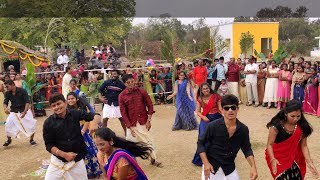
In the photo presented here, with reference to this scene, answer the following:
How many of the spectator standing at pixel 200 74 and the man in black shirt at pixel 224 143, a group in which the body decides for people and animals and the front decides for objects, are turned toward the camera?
2

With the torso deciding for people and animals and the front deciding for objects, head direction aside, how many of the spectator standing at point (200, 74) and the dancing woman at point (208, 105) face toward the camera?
2

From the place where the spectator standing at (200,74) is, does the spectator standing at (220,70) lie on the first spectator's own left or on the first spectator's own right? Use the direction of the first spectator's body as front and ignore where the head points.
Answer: on the first spectator's own left

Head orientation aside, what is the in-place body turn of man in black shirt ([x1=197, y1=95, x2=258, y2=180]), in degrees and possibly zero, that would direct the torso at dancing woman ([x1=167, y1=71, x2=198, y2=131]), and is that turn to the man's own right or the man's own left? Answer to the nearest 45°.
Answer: approximately 180°

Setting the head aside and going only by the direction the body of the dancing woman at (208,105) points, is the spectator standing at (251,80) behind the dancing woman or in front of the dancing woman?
behind

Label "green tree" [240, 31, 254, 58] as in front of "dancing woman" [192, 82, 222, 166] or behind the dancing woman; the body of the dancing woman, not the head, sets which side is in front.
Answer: behind

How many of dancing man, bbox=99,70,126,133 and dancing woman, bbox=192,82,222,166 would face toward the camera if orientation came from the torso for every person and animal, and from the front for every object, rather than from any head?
2

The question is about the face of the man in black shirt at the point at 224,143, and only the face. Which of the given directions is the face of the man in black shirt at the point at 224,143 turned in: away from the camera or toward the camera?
toward the camera

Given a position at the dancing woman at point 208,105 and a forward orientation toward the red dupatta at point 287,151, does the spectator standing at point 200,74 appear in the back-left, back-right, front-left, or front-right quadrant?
back-left

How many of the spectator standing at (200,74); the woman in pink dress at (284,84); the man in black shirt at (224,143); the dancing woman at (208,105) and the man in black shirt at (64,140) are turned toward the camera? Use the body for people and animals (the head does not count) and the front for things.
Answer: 5

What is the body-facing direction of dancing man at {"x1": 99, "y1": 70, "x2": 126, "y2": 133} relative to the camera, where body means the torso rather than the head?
toward the camera

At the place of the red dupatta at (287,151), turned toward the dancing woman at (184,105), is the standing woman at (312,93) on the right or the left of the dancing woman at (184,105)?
right

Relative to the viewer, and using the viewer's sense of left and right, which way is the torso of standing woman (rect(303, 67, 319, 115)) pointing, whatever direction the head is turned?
facing the viewer and to the left of the viewer

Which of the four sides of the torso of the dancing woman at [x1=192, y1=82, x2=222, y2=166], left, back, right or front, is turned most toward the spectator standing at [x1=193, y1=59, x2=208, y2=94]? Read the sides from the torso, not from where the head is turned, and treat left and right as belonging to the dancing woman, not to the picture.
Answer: back

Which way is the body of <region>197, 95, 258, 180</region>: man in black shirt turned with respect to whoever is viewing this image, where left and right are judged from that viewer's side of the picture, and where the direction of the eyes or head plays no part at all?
facing the viewer

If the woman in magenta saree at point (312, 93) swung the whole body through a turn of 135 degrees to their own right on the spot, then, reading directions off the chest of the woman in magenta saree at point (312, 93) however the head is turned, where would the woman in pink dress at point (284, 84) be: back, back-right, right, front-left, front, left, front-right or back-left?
front-left

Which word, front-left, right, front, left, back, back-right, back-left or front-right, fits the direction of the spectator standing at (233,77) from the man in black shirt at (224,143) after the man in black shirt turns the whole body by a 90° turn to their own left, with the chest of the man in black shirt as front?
left

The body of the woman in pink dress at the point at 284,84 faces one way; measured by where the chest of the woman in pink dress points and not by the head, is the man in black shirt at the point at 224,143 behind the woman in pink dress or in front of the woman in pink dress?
in front
